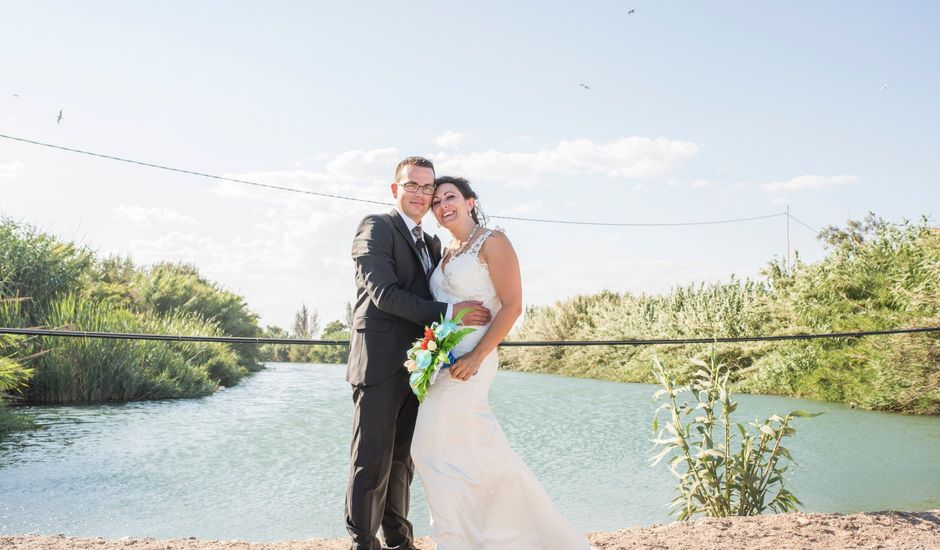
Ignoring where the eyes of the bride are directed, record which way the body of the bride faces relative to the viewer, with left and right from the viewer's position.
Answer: facing the viewer and to the left of the viewer

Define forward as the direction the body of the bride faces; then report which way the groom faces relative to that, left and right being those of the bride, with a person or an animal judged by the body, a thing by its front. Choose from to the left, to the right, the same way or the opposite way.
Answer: to the left

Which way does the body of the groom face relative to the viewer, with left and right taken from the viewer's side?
facing the viewer and to the right of the viewer

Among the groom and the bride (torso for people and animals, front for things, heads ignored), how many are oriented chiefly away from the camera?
0
